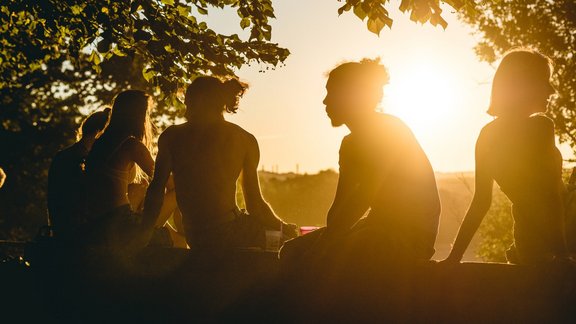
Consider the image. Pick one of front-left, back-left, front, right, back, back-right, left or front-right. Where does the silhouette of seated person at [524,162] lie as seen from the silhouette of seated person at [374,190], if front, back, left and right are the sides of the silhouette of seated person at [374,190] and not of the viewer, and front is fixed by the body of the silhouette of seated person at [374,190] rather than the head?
back

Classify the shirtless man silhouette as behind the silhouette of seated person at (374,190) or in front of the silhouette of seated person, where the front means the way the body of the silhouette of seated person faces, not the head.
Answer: in front

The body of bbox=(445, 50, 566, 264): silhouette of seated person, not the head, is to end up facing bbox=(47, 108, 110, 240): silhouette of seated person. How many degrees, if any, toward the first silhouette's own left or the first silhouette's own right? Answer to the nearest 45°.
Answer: approximately 135° to the first silhouette's own left

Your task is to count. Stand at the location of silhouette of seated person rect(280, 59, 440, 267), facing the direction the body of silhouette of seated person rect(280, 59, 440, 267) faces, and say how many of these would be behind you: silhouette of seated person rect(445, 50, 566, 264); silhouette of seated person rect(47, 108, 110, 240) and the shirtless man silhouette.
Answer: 1

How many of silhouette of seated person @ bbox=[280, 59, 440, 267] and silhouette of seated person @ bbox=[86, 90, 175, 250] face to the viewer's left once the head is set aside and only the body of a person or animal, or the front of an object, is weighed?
1

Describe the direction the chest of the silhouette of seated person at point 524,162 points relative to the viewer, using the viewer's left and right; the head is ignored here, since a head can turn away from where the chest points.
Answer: facing away from the viewer and to the right of the viewer

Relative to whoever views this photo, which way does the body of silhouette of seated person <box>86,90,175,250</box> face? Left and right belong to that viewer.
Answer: facing away from the viewer and to the right of the viewer

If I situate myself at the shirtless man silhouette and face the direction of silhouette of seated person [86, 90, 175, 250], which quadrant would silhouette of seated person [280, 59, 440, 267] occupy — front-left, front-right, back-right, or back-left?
back-left

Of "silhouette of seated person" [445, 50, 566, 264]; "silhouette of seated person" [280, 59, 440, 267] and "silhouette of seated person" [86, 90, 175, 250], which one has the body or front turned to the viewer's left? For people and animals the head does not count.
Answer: "silhouette of seated person" [280, 59, 440, 267]

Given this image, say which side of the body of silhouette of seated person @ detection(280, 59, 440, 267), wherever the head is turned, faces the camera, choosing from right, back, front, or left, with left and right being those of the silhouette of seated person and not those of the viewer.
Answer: left
